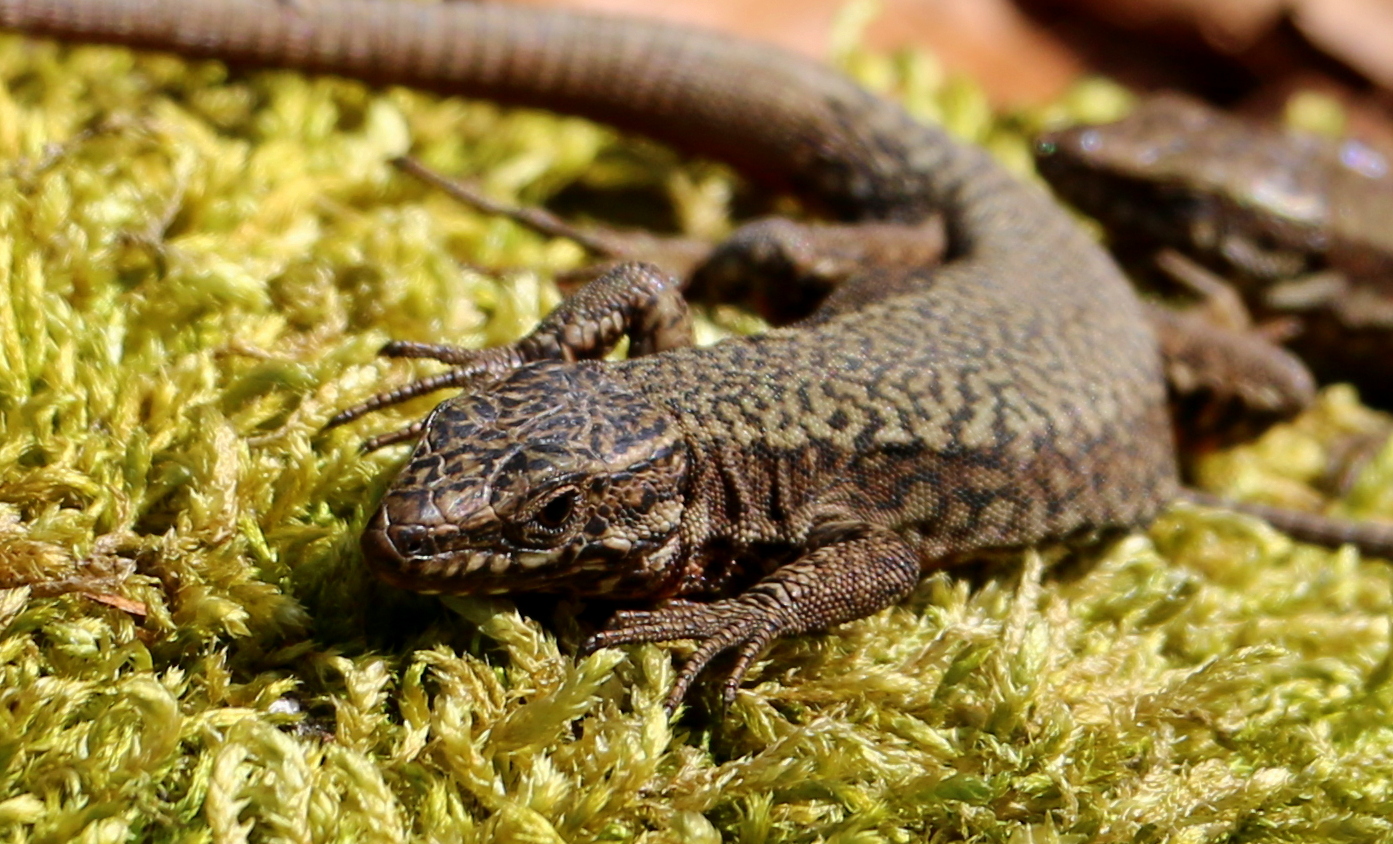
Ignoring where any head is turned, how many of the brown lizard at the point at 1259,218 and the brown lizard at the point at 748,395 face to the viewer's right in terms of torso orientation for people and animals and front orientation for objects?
0

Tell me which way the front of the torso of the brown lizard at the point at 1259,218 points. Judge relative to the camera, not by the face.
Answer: to the viewer's left

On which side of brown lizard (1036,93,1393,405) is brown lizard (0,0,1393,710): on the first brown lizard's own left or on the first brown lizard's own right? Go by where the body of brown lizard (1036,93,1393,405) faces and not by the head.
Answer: on the first brown lizard's own left

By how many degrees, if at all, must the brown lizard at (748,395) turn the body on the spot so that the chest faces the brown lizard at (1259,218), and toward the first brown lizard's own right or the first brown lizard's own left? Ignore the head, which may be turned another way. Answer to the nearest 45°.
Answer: approximately 180°
